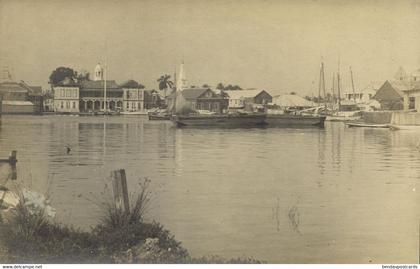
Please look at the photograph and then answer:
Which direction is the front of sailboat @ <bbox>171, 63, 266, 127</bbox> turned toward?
to the viewer's left

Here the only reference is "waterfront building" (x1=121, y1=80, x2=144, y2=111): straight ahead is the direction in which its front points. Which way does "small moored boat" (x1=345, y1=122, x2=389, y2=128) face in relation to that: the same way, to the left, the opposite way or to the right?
to the right

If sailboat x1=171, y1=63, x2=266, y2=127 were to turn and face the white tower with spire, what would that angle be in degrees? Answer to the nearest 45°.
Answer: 0° — it already faces it

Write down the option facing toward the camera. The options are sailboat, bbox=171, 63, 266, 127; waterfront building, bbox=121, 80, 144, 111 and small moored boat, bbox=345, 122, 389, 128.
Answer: the waterfront building

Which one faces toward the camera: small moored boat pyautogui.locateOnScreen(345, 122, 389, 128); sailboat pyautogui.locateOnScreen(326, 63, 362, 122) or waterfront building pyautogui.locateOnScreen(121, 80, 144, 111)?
the waterfront building

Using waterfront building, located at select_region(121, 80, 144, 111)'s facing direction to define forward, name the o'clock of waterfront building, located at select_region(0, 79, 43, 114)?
waterfront building, located at select_region(0, 79, 43, 114) is roughly at 3 o'clock from waterfront building, located at select_region(121, 80, 144, 111).

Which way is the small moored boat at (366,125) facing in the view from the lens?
facing to the left of the viewer

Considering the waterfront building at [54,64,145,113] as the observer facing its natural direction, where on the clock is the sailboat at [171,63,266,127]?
The sailboat is roughly at 9 o'clock from the waterfront building.

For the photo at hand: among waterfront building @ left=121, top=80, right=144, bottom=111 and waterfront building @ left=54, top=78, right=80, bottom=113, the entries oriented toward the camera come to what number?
2

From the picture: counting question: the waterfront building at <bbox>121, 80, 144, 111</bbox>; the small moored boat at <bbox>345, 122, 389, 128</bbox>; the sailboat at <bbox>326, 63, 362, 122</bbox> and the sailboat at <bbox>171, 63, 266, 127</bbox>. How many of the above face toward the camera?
1

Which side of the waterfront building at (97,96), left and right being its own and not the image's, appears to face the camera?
front

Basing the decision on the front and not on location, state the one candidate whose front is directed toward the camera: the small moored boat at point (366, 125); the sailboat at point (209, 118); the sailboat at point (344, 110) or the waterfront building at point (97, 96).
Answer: the waterfront building
